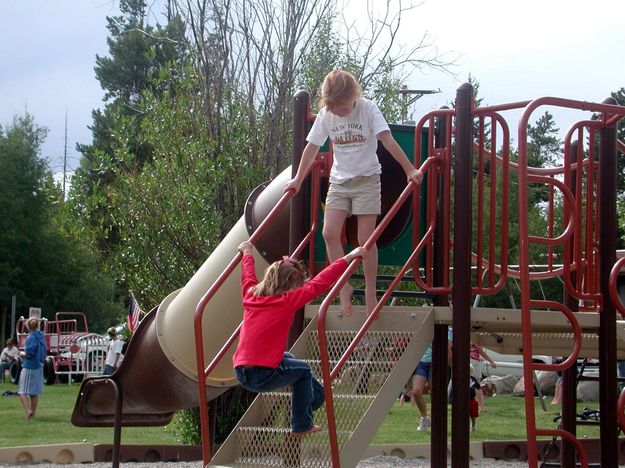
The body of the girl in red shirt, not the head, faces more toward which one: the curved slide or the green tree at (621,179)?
the green tree

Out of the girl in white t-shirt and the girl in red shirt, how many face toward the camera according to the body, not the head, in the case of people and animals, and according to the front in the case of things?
1

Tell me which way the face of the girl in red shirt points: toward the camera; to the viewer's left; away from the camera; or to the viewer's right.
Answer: away from the camera

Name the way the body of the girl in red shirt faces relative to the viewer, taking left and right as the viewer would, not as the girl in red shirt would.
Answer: facing away from the viewer and to the right of the viewer

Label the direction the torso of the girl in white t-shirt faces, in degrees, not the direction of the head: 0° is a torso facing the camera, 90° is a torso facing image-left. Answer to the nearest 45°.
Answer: approximately 0°
